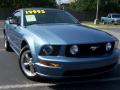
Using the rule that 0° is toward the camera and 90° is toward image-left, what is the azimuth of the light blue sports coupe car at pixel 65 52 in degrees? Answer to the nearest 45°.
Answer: approximately 315°
